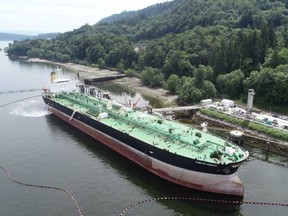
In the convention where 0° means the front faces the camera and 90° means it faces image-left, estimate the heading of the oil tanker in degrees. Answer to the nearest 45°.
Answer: approximately 315°
